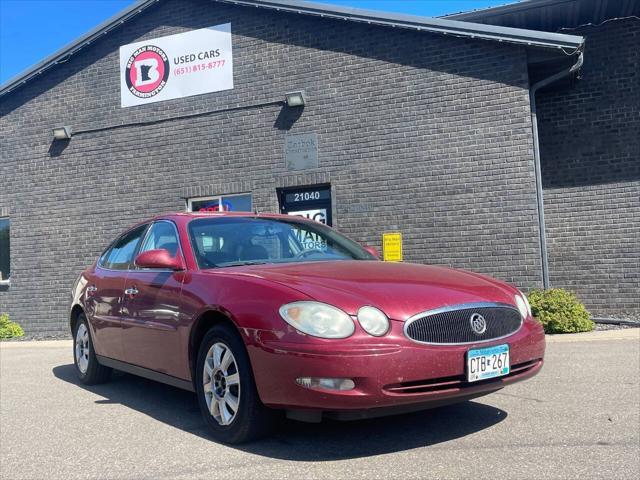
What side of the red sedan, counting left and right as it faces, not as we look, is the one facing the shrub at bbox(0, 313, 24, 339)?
back

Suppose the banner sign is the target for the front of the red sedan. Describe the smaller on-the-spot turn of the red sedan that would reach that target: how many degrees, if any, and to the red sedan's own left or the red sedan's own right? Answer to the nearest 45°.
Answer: approximately 135° to the red sedan's own left

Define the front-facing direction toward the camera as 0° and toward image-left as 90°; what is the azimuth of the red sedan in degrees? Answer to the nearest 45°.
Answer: approximately 315°

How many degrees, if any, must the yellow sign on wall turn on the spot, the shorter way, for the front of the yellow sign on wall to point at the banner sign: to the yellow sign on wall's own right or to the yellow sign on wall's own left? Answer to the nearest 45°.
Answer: approximately 90° to the yellow sign on wall's own right

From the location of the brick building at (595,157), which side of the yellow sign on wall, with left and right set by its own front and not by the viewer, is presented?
left

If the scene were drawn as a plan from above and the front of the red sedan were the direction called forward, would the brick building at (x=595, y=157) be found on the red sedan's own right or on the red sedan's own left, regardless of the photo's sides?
on the red sedan's own left

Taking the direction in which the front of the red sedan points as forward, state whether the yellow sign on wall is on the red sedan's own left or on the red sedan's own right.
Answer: on the red sedan's own left

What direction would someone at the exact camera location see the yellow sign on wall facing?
facing the viewer

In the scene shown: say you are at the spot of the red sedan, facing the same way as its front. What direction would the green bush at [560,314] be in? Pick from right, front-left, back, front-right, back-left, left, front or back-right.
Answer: left

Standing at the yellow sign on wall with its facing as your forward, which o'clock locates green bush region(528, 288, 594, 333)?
The green bush is roughly at 10 o'clock from the yellow sign on wall.

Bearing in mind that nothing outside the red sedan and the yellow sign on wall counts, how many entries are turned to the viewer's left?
0
